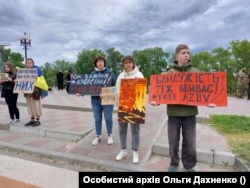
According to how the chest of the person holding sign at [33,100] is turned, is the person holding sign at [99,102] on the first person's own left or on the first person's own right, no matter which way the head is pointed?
on the first person's own left

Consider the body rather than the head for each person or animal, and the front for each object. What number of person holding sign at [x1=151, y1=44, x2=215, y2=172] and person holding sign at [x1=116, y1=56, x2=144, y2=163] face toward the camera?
2

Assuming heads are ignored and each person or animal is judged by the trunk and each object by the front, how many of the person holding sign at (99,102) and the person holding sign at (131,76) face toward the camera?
2

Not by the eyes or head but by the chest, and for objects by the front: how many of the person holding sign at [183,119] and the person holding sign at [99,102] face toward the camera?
2

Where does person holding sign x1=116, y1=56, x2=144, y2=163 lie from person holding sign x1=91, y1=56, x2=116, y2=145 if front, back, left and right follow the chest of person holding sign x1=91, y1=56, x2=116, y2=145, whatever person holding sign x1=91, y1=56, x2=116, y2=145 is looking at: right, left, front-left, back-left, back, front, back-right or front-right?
front-left

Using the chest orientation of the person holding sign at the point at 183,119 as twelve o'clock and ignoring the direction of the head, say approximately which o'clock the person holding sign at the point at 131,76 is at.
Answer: the person holding sign at the point at 131,76 is roughly at 4 o'clock from the person holding sign at the point at 183,119.
